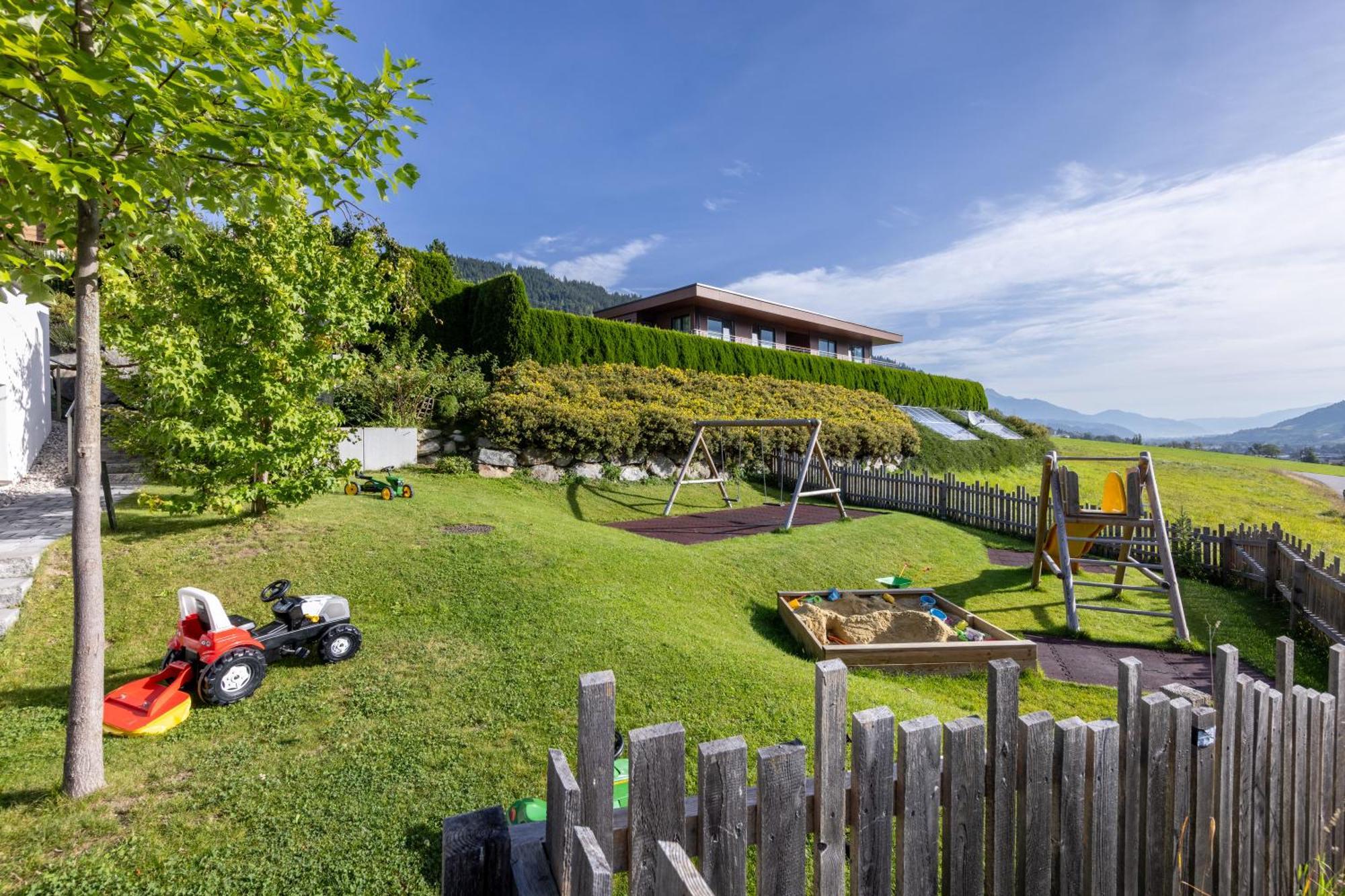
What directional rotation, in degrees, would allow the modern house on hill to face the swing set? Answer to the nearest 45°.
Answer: approximately 45° to its right

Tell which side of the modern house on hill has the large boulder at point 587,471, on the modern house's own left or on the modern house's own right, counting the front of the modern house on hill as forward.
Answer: on the modern house's own right

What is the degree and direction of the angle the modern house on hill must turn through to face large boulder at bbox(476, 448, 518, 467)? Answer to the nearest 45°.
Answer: approximately 45° to its right

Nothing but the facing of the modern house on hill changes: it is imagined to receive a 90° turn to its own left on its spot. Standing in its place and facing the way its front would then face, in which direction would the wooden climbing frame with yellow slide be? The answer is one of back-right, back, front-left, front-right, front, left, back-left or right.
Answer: back-right

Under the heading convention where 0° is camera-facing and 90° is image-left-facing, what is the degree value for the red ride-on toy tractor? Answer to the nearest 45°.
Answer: approximately 225°

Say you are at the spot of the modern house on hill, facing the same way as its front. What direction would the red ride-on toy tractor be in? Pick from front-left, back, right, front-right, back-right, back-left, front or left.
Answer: front-right

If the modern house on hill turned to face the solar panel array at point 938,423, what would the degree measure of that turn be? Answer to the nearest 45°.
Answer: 0° — it already faces it

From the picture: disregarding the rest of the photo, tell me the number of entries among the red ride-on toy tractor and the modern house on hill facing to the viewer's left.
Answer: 0

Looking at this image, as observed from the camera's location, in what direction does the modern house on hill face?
facing the viewer and to the right of the viewer

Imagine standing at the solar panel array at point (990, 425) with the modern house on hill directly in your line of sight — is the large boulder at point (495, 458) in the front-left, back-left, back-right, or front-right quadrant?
front-left

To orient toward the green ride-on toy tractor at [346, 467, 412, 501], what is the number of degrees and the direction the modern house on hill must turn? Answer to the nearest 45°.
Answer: approximately 45° to its right

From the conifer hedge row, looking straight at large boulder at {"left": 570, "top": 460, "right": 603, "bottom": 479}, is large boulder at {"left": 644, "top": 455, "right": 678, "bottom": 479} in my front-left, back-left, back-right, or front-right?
front-left

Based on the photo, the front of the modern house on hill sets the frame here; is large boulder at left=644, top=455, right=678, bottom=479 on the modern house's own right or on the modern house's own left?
on the modern house's own right
